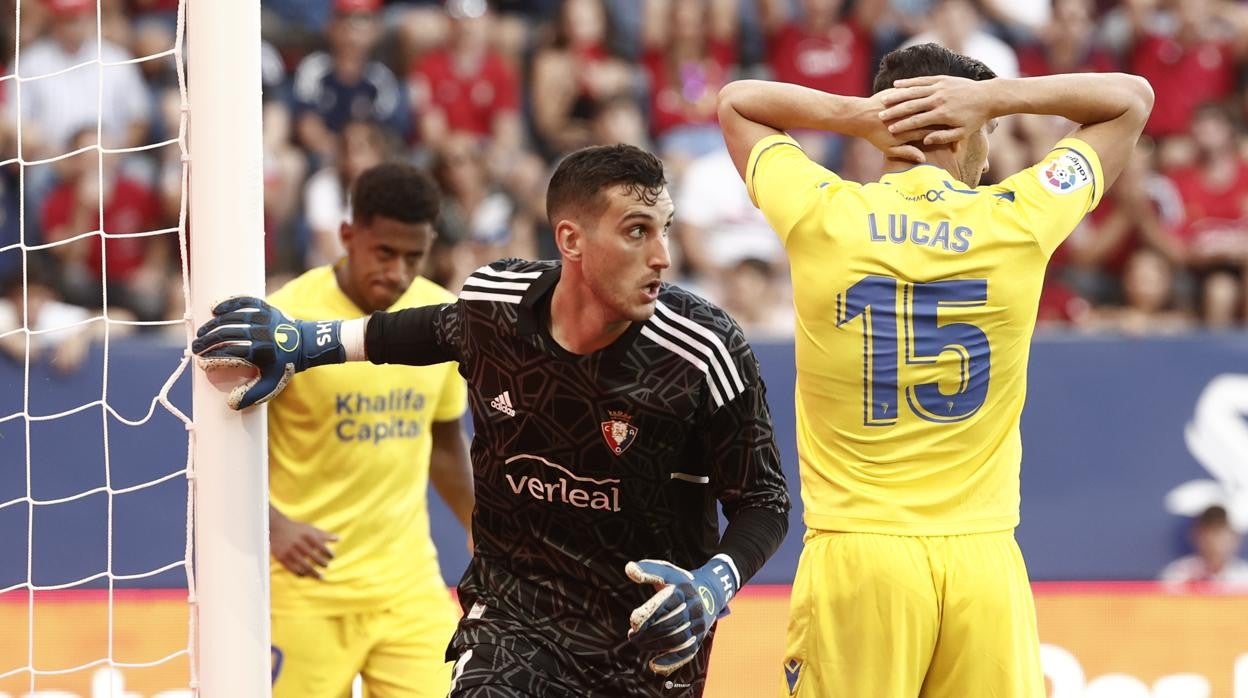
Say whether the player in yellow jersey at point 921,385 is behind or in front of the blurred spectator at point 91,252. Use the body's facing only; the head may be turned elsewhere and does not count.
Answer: in front

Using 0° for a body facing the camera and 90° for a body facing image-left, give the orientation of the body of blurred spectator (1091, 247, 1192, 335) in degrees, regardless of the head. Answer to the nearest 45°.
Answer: approximately 0°

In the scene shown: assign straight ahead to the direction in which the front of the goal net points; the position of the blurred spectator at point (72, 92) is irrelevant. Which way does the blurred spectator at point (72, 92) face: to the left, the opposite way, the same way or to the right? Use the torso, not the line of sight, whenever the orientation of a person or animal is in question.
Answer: to the right

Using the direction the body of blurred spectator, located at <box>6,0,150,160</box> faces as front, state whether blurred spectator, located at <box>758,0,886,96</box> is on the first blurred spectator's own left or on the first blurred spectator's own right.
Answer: on the first blurred spectator's own left

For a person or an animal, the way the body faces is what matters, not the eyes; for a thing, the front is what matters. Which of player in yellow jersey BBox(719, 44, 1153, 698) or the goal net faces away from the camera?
the player in yellow jersey

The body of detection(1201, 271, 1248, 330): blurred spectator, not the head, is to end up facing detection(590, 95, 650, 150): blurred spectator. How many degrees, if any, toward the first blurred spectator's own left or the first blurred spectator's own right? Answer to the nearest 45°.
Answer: approximately 90° to the first blurred spectator's own right

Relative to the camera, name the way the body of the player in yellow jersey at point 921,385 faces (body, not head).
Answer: away from the camera
